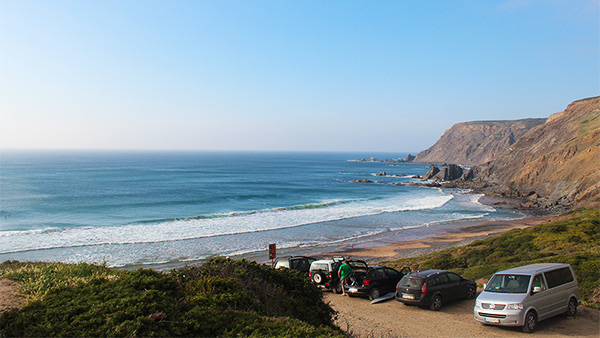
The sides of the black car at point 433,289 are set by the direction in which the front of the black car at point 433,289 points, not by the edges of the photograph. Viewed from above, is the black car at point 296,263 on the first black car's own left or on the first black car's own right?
on the first black car's own left

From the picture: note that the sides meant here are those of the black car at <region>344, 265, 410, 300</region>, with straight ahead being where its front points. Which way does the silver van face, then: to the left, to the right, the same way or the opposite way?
the opposite way

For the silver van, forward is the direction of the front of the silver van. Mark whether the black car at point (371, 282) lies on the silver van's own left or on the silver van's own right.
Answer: on the silver van's own right

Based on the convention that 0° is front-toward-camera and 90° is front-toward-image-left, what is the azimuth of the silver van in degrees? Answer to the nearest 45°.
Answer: approximately 45°

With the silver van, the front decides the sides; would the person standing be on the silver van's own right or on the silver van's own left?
on the silver van's own right

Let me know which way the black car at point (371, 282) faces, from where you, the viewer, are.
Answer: facing away from the viewer and to the right of the viewer

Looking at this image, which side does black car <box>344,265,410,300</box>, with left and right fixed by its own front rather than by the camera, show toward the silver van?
right

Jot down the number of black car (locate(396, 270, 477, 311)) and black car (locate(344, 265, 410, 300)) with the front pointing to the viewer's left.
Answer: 0

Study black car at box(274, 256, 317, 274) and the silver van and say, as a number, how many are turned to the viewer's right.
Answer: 0

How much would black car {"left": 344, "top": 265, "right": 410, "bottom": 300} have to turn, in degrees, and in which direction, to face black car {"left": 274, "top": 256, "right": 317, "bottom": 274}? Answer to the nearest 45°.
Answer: approximately 90° to its left

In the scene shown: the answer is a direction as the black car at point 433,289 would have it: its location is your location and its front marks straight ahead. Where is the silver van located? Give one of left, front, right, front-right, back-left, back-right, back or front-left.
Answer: right
